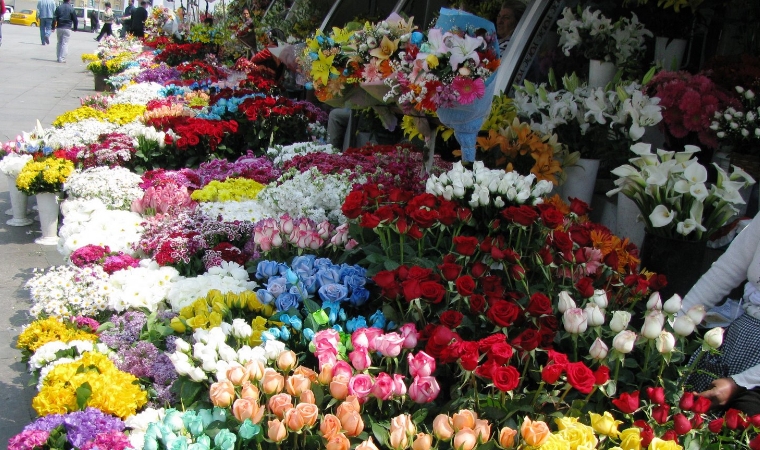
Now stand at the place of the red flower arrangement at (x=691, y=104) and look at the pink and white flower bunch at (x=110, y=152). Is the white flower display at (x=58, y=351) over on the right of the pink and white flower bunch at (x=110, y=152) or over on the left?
left

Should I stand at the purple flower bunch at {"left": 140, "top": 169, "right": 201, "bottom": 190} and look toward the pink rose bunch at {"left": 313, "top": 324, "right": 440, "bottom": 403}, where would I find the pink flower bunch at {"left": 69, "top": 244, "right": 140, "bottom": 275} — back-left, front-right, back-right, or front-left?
front-right

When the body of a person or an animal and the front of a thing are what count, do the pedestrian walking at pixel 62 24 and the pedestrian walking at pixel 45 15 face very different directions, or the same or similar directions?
same or similar directions

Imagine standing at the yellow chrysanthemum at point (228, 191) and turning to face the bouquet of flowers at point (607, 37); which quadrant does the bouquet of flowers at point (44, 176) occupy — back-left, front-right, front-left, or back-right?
back-left
